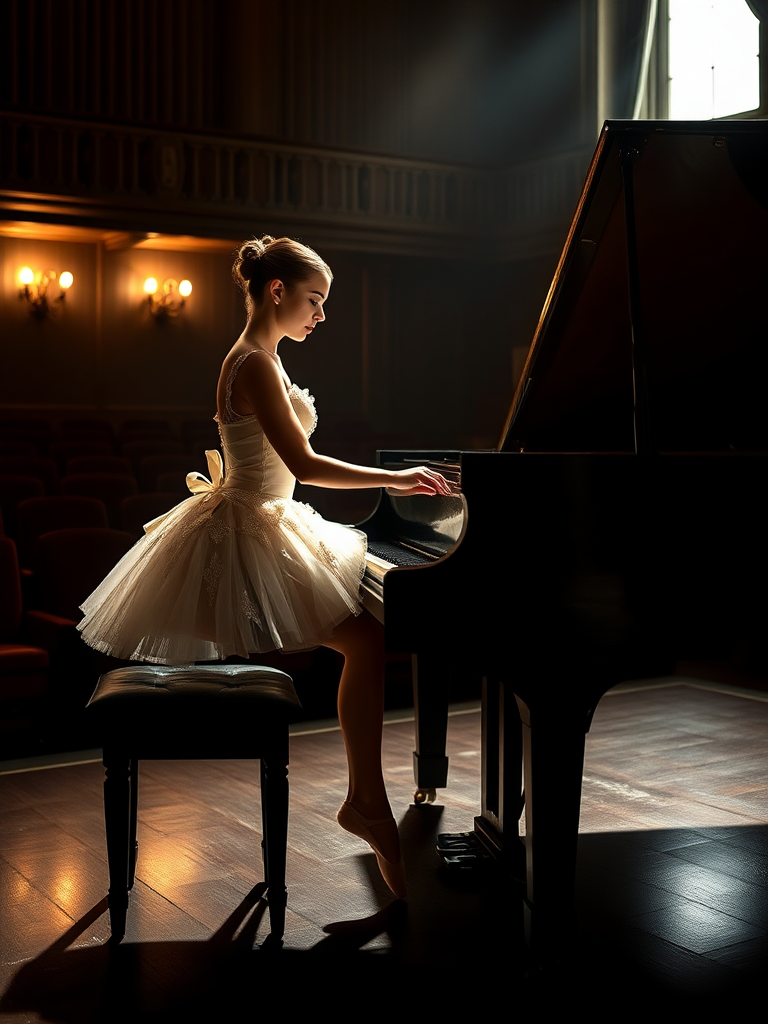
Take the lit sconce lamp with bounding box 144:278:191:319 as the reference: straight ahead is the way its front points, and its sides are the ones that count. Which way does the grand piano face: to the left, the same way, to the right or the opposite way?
to the right

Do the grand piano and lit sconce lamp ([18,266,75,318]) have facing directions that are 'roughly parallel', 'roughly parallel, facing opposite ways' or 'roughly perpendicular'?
roughly perpendicular

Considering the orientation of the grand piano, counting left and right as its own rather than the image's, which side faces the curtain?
right

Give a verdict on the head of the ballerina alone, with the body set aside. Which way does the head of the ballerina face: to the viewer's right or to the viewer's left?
to the viewer's right

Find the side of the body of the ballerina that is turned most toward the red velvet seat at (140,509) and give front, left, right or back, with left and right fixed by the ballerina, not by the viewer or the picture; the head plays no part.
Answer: left

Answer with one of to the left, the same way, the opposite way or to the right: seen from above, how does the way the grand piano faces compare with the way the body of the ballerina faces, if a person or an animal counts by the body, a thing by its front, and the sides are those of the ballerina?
the opposite way

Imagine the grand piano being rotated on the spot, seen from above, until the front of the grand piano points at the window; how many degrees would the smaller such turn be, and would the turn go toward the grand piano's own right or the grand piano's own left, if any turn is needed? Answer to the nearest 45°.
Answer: approximately 90° to the grand piano's own right

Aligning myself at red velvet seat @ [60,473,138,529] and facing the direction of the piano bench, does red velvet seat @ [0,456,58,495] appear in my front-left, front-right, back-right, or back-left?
back-right

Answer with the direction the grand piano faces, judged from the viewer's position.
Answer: facing to the left of the viewer

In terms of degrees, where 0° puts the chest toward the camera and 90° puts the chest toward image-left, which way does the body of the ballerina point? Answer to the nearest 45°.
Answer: approximately 270°

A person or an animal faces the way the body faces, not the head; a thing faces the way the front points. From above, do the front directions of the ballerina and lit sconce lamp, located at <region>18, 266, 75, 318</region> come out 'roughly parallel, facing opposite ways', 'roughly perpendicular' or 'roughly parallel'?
roughly perpendicular
